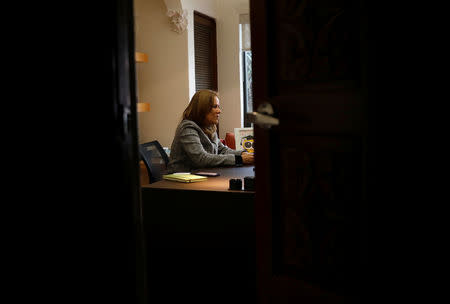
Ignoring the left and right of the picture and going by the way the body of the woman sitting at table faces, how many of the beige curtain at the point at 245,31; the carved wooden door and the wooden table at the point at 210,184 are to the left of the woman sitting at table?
1

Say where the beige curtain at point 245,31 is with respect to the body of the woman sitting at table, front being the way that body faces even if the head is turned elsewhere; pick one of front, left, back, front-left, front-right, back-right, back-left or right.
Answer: left

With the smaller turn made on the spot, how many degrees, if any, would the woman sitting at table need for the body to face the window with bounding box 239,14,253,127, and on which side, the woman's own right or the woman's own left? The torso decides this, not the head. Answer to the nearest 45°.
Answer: approximately 90° to the woman's own left

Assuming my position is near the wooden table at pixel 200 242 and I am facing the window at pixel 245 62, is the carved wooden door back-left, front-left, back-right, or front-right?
back-right

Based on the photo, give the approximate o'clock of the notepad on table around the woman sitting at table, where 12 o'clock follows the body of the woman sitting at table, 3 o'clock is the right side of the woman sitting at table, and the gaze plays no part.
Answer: The notepad on table is roughly at 3 o'clock from the woman sitting at table.

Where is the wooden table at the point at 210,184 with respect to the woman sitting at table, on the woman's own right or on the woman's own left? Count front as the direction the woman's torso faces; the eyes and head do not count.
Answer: on the woman's own right

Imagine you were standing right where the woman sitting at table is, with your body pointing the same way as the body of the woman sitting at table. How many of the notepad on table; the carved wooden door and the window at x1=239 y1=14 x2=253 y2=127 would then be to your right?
2

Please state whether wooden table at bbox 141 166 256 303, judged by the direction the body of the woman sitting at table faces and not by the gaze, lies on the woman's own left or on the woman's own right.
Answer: on the woman's own right

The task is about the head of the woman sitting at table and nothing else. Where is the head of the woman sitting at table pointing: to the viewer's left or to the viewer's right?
to the viewer's right

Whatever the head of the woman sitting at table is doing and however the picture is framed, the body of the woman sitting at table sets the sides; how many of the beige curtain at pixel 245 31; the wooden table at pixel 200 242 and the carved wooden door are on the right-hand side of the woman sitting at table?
2

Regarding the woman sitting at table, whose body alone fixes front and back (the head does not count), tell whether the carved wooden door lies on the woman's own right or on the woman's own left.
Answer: on the woman's own right

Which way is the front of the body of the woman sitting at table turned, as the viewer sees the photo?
to the viewer's right
